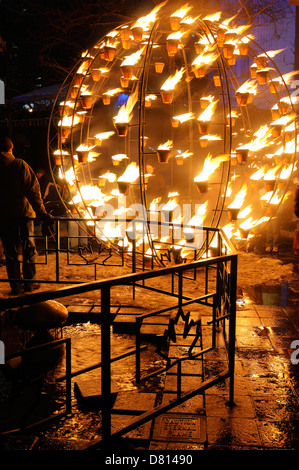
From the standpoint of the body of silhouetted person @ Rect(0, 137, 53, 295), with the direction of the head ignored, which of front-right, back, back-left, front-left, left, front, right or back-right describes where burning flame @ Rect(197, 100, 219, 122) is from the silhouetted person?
front-right

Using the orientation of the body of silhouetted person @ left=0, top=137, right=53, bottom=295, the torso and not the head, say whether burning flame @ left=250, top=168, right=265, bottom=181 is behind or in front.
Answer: in front

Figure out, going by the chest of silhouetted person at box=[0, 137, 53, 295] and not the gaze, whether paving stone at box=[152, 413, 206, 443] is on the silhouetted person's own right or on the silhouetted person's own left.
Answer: on the silhouetted person's own right

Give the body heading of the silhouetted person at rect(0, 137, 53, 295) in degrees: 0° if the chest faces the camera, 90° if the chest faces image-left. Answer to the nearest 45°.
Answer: approximately 225°

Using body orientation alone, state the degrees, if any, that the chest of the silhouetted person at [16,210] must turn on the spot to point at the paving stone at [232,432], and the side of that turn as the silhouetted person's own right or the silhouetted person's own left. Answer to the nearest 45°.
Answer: approximately 135° to the silhouetted person's own right

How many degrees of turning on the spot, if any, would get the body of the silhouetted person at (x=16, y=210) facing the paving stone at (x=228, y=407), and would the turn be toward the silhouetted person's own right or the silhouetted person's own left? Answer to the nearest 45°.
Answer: approximately 135° to the silhouetted person's own right

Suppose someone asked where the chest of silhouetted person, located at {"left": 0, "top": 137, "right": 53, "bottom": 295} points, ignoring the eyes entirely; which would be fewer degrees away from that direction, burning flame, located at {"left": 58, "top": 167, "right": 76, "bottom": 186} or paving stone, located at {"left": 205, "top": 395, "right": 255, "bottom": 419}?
the burning flame

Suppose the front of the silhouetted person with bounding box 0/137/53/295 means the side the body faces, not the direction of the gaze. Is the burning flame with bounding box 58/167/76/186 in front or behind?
in front
